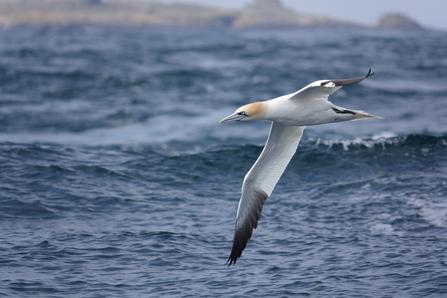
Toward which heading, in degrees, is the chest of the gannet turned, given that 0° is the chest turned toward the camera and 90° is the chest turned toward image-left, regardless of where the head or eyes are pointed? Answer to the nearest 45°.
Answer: approximately 90°
